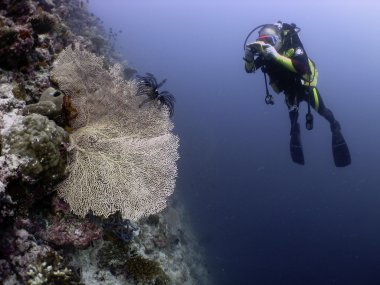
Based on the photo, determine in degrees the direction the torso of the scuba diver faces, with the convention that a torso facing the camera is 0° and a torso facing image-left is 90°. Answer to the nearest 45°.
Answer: approximately 45°

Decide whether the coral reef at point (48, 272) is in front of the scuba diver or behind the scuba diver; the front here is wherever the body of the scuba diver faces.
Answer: in front

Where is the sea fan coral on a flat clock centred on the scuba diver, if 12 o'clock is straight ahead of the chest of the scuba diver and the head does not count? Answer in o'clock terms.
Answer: The sea fan coral is roughly at 11 o'clock from the scuba diver.

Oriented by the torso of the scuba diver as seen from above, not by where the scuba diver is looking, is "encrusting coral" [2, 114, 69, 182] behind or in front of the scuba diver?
in front

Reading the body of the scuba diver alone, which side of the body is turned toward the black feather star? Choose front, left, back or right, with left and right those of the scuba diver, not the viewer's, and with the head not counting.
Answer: front
